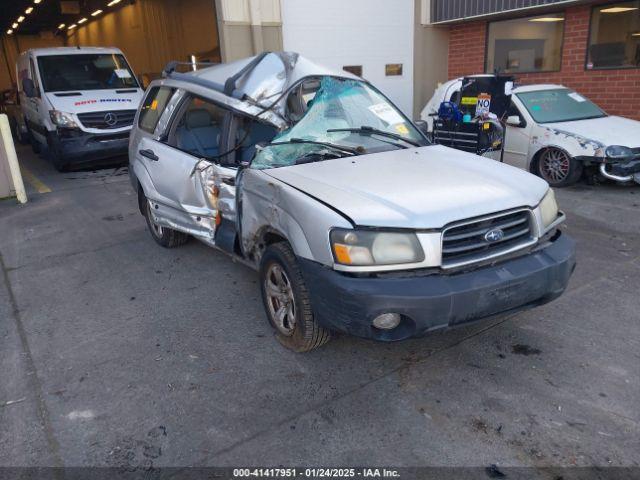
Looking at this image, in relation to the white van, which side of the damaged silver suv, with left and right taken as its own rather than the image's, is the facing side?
back

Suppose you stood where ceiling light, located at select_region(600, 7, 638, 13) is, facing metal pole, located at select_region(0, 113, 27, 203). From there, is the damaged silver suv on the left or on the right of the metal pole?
left

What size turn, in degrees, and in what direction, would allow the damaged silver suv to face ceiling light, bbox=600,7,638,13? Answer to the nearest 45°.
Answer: approximately 90° to its left

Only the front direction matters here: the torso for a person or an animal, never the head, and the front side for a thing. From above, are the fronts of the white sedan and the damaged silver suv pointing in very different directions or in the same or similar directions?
same or similar directions

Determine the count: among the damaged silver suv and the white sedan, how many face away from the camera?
0

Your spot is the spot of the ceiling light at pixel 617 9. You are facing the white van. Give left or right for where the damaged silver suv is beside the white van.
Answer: left

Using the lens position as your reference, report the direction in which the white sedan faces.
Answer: facing the viewer and to the right of the viewer

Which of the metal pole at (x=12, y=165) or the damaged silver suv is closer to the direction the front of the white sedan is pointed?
the damaged silver suv

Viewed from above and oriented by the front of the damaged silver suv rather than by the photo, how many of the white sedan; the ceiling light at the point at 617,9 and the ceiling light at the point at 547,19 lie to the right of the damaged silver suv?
0

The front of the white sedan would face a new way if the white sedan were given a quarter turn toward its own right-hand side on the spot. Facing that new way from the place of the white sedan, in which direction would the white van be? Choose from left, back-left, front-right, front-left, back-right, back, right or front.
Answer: front-right

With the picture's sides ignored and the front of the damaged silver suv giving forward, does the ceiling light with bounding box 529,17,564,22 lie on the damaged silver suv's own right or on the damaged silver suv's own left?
on the damaged silver suv's own left

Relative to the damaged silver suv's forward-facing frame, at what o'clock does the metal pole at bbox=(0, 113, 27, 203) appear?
The metal pole is roughly at 6 o'clock from the damaged silver suv.

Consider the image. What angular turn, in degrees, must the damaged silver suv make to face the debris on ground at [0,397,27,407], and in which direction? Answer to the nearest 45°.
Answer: approximately 135° to its right

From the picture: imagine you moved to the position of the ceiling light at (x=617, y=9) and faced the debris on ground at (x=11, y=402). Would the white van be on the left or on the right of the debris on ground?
right

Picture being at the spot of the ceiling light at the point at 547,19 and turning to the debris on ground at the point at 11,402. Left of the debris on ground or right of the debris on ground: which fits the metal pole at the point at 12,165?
right
